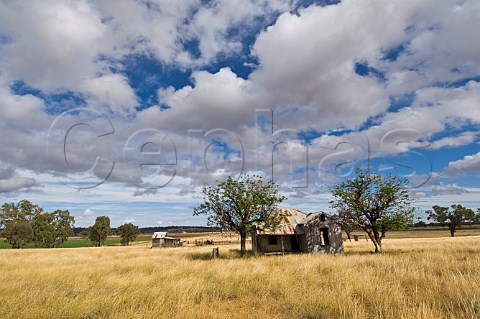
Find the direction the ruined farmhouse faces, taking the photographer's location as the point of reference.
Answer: facing the viewer

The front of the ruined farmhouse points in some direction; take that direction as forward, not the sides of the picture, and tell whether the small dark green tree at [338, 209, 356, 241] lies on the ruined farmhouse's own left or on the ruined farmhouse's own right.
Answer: on the ruined farmhouse's own left
